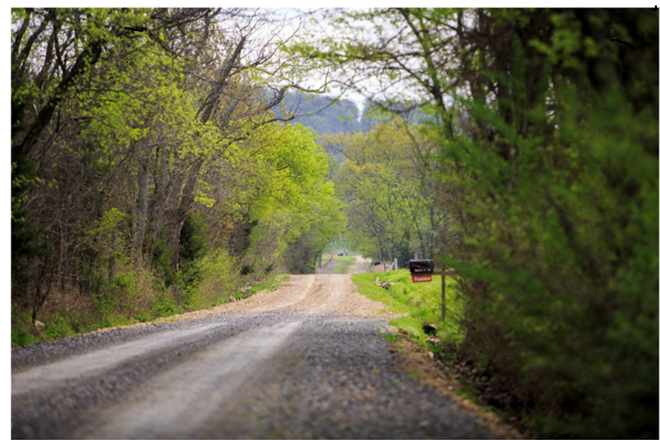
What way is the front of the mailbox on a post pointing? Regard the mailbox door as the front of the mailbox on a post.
to the viewer's left

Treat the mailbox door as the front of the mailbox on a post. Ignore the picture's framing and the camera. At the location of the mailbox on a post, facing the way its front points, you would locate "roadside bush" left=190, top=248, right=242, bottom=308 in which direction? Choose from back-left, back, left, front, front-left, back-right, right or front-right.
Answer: front-right
